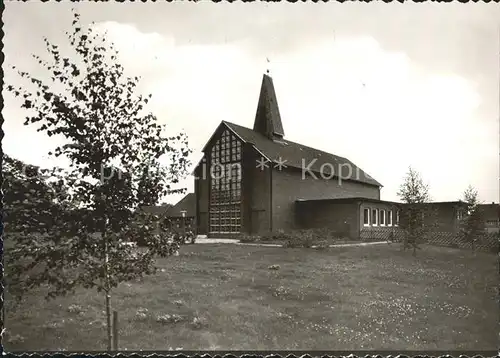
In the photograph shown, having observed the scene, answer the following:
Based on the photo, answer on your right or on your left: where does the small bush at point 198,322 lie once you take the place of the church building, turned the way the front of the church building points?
on your left

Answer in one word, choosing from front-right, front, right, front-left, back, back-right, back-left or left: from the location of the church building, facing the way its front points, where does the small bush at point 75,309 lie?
front-left

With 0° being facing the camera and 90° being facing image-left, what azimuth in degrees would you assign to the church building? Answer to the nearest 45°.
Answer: approximately 45°

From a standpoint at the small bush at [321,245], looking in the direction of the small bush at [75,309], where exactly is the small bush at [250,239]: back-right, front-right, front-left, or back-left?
back-right

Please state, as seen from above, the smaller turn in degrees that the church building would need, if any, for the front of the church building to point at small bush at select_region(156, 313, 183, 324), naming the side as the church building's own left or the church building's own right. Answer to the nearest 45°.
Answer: approximately 45° to the church building's own left

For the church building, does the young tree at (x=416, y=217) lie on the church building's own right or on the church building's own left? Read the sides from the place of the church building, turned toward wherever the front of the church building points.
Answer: on the church building's own left
